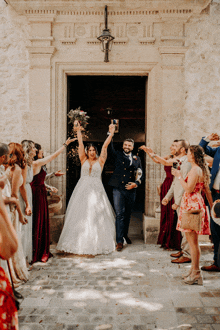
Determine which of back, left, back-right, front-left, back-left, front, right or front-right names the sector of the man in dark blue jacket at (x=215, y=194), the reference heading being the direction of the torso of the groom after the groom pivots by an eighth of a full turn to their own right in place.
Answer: left

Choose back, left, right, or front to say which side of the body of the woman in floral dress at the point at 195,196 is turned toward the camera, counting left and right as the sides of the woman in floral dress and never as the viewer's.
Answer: left

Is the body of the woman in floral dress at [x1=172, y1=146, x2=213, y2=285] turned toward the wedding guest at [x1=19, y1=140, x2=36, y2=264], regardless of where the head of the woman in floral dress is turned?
yes

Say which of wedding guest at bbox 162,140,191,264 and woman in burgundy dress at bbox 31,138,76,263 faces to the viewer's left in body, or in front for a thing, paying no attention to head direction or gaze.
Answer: the wedding guest

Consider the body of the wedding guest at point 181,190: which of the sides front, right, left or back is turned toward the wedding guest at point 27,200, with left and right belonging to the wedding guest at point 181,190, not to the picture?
front

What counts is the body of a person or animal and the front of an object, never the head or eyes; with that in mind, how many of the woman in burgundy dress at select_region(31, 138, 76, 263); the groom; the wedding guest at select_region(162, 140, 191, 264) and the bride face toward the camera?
2

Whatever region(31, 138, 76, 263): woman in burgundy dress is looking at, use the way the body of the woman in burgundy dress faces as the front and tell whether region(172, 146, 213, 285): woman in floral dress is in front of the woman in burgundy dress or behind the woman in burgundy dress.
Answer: in front

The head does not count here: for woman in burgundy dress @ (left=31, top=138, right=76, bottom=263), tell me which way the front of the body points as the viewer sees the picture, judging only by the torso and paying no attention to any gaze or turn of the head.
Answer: to the viewer's right

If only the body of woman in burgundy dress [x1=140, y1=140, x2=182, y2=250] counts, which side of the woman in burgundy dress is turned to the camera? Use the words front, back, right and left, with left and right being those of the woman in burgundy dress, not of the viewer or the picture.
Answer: left

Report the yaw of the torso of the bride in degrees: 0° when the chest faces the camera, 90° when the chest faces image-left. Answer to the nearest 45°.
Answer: approximately 0°

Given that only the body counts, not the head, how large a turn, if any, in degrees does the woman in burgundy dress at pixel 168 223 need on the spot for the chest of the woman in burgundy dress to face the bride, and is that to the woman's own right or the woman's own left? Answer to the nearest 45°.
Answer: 0° — they already face them

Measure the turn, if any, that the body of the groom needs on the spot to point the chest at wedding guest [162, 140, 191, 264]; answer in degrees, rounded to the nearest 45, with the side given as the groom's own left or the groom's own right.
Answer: approximately 45° to the groom's own left

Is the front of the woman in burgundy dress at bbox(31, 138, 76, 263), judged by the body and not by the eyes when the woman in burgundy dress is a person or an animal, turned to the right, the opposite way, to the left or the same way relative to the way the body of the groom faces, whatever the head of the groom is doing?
to the left

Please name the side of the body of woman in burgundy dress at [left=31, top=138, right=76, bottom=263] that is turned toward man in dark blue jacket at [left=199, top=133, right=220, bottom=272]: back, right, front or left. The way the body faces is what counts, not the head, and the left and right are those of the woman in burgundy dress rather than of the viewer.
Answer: front
